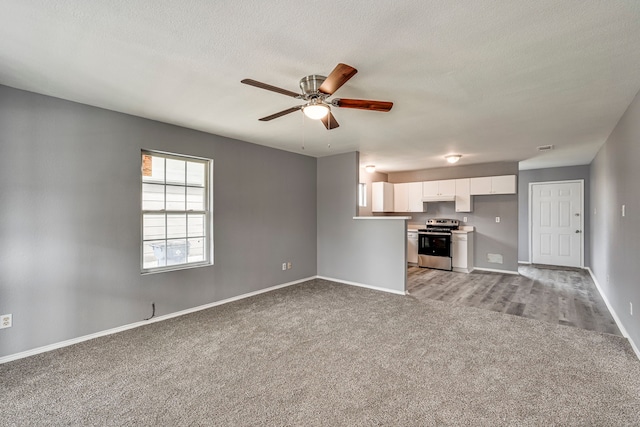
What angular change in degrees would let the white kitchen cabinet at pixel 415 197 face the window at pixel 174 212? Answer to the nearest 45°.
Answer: approximately 45° to its right

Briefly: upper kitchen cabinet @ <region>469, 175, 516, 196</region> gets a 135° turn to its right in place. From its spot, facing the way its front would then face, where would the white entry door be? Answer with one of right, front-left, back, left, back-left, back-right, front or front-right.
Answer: right

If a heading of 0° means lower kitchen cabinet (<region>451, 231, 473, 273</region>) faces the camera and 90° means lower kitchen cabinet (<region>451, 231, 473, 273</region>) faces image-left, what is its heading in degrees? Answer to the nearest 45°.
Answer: approximately 0°

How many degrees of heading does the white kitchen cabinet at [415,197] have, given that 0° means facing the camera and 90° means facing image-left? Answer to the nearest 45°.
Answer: approximately 0°

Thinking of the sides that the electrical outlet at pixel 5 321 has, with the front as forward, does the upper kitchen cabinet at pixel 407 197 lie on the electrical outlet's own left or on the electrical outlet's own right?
on the electrical outlet's own left

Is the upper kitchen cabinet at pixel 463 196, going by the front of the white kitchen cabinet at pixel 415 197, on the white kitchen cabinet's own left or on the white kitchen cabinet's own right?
on the white kitchen cabinet's own left

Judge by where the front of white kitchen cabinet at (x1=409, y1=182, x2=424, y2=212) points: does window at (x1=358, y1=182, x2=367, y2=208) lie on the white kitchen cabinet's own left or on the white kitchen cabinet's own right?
on the white kitchen cabinet's own right

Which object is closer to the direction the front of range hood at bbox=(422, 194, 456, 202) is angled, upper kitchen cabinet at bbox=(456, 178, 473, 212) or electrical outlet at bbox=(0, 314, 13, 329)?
the electrical outlet

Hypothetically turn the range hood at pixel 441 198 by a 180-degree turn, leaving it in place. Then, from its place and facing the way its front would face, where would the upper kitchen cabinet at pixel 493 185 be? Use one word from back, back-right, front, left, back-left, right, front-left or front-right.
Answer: right
